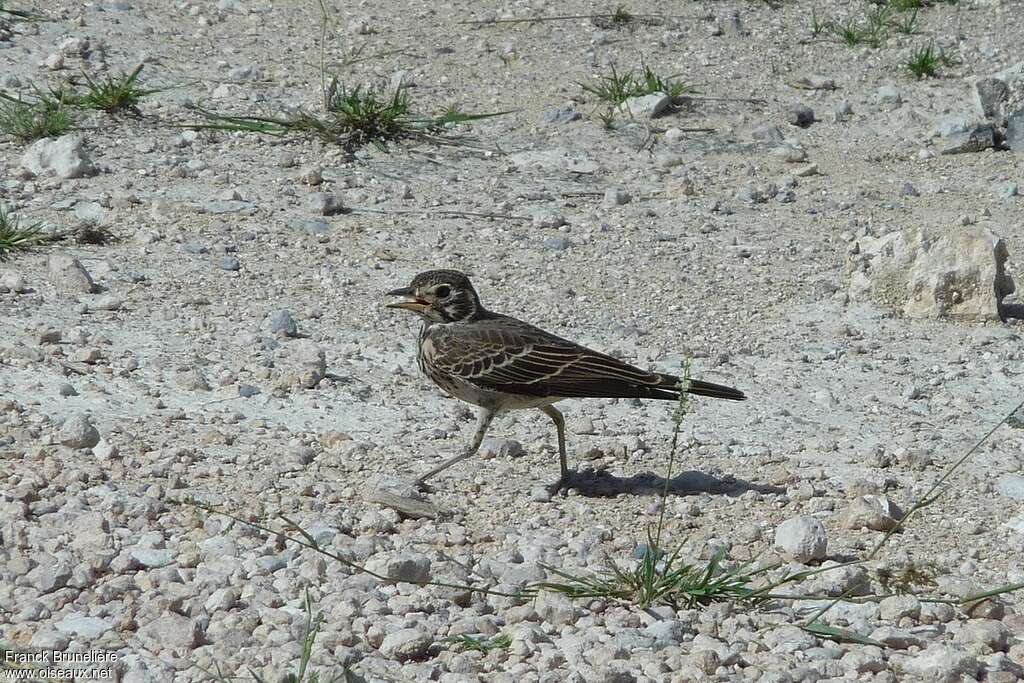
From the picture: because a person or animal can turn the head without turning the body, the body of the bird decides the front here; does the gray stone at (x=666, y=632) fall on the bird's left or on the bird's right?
on the bird's left

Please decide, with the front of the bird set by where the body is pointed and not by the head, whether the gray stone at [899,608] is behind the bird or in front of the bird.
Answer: behind

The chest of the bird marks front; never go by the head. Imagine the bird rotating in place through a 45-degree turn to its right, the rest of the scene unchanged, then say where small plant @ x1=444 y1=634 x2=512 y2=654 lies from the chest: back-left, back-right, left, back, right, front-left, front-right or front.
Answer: back-left

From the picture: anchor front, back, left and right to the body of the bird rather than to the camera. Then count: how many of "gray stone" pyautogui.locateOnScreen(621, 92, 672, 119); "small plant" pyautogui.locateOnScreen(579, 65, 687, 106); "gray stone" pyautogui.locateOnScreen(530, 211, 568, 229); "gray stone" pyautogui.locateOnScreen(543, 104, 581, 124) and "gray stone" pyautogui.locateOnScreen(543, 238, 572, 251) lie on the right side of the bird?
5

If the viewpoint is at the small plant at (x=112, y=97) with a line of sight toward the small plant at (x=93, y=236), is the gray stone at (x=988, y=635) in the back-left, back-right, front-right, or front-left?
front-left

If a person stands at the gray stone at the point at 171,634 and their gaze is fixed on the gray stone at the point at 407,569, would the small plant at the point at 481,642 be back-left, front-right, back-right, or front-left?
front-right

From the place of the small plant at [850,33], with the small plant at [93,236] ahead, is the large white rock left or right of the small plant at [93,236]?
left

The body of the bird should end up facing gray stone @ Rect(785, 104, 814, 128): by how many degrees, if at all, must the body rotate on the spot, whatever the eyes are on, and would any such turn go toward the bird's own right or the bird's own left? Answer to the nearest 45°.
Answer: approximately 90° to the bird's own right

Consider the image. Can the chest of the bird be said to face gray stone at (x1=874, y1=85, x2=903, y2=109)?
no

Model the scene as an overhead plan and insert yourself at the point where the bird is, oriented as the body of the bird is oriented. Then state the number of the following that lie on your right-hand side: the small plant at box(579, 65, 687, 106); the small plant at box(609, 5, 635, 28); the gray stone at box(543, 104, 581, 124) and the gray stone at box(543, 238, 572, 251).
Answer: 4

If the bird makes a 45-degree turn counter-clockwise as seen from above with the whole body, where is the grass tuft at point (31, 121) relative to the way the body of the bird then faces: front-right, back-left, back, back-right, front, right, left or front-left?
right

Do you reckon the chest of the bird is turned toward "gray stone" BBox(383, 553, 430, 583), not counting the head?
no

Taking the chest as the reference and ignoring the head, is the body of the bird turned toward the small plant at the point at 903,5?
no

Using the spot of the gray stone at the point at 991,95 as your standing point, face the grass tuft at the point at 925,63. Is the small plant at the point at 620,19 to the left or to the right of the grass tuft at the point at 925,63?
left

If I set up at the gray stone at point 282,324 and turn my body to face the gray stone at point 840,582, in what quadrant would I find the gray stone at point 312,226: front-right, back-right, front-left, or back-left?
back-left

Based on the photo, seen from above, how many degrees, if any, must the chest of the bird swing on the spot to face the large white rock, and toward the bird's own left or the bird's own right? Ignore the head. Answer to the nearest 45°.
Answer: approximately 135° to the bird's own right

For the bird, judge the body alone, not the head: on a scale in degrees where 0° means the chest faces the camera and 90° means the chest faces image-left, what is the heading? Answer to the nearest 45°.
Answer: approximately 90°

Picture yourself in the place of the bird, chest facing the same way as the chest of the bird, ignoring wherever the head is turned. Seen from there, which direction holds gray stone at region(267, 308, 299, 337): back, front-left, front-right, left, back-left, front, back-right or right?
front-right

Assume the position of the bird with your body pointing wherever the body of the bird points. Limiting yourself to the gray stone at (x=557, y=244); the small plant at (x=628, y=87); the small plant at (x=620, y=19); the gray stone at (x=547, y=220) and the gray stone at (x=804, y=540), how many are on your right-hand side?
4
